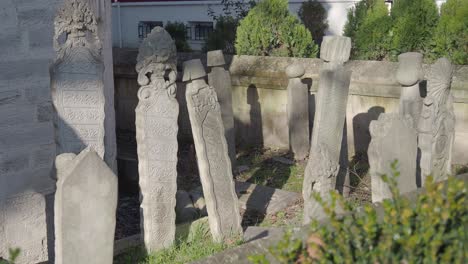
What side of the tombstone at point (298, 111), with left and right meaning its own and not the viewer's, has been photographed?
front

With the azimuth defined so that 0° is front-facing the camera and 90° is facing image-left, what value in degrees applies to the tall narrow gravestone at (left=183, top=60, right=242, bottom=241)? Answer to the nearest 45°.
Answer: approximately 0°

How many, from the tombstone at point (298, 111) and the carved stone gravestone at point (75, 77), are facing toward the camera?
2

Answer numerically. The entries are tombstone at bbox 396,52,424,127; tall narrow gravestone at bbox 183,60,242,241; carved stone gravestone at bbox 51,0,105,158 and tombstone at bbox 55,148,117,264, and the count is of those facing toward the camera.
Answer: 4

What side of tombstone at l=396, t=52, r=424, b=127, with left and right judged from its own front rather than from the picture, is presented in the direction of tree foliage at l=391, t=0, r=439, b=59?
back

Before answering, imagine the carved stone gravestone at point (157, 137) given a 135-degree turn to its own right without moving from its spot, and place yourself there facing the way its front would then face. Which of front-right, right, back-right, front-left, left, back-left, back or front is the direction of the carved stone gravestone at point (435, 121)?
back-right

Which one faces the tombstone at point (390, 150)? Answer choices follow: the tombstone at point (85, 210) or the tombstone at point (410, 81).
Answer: the tombstone at point (410, 81)

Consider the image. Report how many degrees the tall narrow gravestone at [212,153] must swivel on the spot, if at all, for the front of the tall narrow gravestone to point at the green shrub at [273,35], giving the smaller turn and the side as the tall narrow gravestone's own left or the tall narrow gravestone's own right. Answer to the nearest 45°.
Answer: approximately 180°

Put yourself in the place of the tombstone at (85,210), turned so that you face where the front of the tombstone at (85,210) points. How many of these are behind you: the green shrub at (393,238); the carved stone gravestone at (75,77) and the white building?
2

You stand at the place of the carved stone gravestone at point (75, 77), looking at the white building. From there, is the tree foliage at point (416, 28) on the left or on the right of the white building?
right

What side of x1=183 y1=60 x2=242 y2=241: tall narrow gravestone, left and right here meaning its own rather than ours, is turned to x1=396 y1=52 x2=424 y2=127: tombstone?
left

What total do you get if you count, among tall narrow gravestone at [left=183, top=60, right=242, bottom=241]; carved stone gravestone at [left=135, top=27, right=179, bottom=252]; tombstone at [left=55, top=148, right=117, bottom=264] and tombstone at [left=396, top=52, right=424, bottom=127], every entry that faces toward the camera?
4

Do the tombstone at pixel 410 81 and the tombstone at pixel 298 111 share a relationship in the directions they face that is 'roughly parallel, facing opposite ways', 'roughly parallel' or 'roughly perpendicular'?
roughly parallel

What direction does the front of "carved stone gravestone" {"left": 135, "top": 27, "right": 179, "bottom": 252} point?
toward the camera
